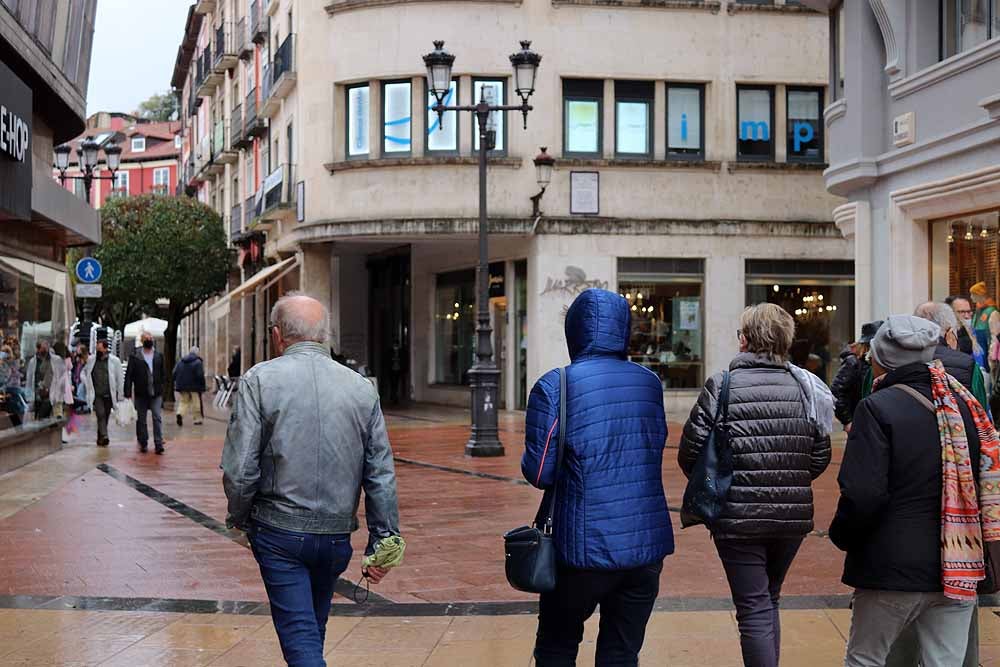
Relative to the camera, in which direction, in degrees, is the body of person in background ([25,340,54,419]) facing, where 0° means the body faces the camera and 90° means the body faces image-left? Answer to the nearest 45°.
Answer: approximately 0°

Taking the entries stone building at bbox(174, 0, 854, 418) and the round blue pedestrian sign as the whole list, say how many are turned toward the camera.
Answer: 2

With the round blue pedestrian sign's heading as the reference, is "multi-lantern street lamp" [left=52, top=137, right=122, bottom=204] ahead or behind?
behind

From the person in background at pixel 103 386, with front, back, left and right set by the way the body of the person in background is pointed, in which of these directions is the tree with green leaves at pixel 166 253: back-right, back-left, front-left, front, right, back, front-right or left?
back

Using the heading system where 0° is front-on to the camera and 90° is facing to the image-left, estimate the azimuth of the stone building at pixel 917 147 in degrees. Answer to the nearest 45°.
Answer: approximately 45°

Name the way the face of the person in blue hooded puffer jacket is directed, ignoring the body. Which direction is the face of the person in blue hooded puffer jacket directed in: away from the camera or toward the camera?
away from the camera

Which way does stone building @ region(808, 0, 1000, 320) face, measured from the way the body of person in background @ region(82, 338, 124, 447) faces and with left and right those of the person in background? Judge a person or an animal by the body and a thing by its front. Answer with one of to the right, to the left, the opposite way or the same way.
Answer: to the right
